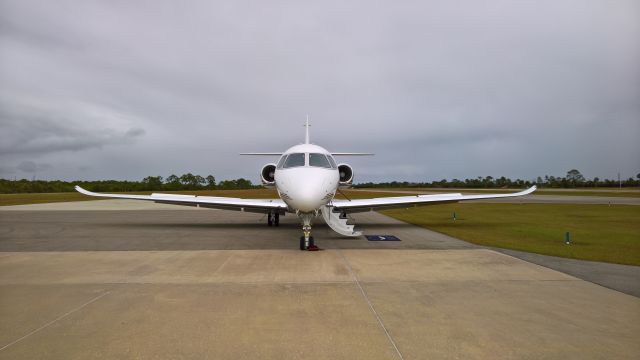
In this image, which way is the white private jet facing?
toward the camera
